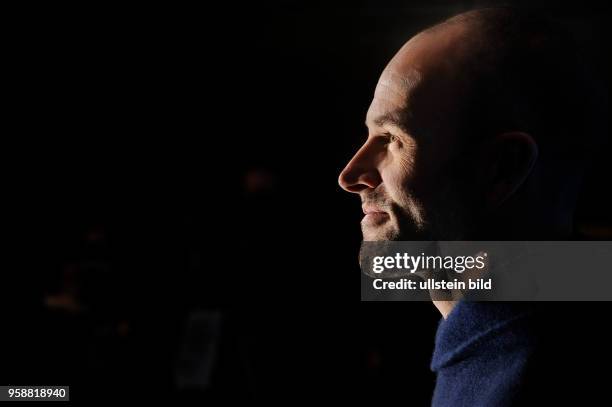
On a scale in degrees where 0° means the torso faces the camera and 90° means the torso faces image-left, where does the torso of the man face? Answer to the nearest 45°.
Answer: approximately 90°

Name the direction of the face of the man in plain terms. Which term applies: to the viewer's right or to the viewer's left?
to the viewer's left
